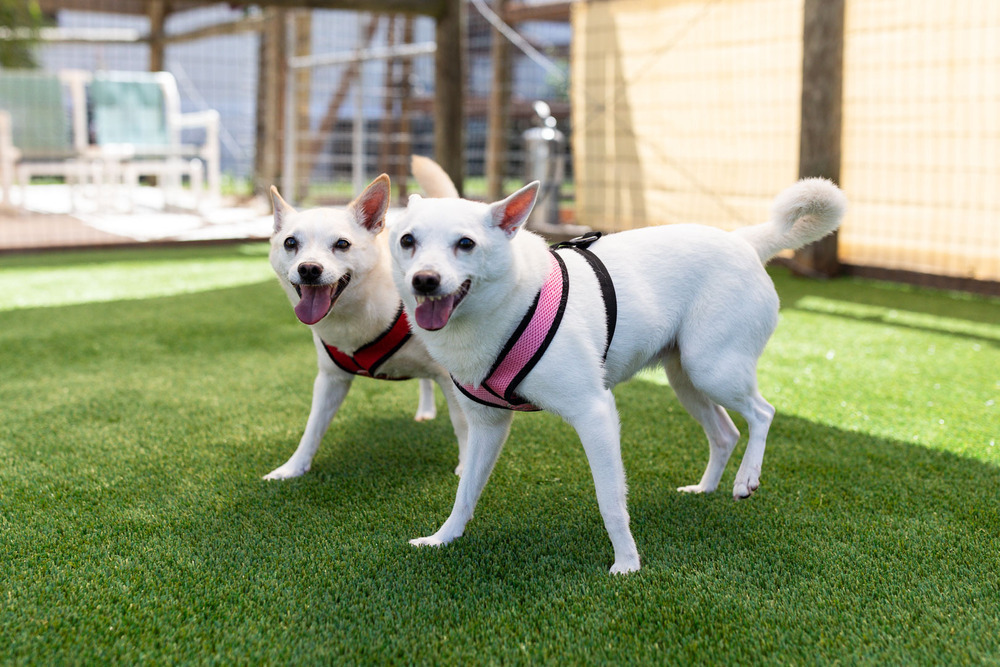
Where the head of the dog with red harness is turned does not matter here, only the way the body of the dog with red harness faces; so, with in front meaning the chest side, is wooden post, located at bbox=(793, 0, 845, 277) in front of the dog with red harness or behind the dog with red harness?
behind

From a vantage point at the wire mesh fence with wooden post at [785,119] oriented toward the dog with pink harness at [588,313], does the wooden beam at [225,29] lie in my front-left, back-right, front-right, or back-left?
back-right

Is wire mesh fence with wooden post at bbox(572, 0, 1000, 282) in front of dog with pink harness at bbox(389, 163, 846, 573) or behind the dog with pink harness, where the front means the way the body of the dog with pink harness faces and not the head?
behind

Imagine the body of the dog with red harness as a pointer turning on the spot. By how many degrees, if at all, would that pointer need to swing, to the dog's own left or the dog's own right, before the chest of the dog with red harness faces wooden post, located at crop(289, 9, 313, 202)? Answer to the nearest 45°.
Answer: approximately 135° to the dog's own right

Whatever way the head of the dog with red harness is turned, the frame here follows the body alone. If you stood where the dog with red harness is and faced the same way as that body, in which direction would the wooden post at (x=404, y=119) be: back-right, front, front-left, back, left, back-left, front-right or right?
back-right

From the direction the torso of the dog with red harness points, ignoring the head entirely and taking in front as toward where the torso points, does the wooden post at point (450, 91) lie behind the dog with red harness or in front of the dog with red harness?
behind

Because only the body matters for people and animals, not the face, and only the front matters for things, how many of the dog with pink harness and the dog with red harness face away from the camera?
0

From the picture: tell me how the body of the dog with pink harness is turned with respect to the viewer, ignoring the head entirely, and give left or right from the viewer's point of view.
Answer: facing the viewer and to the left of the viewer
